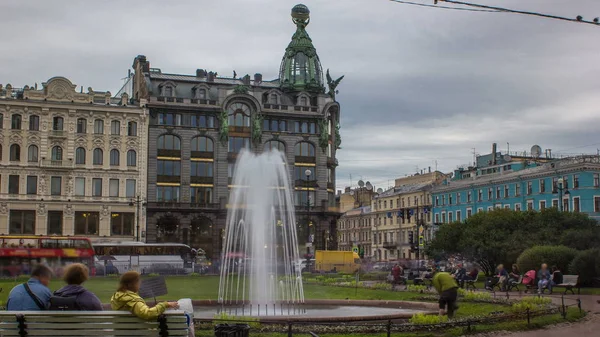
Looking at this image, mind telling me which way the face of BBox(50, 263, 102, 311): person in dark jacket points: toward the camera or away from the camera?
away from the camera

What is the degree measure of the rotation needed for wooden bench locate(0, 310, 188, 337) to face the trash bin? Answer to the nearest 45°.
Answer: approximately 45° to its right

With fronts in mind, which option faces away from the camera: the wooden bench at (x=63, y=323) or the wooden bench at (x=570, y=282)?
the wooden bench at (x=63, y=323)

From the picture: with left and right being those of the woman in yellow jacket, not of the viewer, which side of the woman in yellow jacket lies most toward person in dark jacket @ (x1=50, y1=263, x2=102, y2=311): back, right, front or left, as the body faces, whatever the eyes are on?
left

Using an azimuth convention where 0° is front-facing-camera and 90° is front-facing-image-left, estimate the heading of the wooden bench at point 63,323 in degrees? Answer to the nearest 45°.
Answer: approximately 180°

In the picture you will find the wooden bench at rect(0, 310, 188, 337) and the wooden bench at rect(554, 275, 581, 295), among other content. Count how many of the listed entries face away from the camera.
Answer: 1

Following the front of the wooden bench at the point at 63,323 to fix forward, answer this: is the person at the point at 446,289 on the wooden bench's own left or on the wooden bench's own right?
on the wooden bench's own right

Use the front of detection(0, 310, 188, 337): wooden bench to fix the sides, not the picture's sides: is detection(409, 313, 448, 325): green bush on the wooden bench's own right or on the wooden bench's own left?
on the wooden bench's own right

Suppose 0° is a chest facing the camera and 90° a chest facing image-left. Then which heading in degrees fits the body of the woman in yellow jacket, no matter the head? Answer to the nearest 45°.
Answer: approximately 225°

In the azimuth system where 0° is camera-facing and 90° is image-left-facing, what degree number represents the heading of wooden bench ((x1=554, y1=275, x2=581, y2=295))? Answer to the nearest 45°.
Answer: approximately 45°
